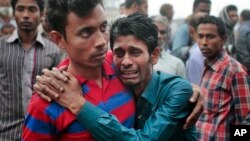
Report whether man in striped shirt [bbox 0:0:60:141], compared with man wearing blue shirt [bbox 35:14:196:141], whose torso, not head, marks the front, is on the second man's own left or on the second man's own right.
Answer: on the second man's own right

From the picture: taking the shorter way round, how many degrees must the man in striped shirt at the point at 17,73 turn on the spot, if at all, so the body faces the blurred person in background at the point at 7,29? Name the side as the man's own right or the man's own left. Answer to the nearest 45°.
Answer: approximately 180°

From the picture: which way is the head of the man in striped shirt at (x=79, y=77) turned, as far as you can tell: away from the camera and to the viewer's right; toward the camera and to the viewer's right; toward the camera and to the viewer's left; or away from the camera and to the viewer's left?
toward the camera and to the viewer's right

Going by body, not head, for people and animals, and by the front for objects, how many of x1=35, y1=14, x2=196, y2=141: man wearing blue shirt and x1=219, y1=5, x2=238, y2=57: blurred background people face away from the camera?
0

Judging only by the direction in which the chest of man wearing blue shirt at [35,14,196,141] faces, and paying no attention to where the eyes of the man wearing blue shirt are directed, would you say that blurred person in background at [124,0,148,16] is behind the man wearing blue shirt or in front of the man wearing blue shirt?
behind

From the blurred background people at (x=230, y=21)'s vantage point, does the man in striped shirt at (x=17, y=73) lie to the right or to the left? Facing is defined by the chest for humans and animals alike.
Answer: on their right

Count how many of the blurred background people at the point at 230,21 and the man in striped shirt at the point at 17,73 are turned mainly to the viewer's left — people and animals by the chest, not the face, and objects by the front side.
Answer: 0

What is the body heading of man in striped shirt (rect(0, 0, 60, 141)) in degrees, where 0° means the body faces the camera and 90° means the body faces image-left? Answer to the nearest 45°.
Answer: approximately 0°

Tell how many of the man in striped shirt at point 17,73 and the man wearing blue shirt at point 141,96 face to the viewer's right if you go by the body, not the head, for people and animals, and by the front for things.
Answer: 0

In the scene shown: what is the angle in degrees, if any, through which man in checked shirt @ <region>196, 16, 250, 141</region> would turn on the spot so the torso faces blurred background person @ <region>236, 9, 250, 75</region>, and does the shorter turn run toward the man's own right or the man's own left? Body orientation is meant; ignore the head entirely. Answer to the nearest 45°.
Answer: approximately 135° to the man's own right
